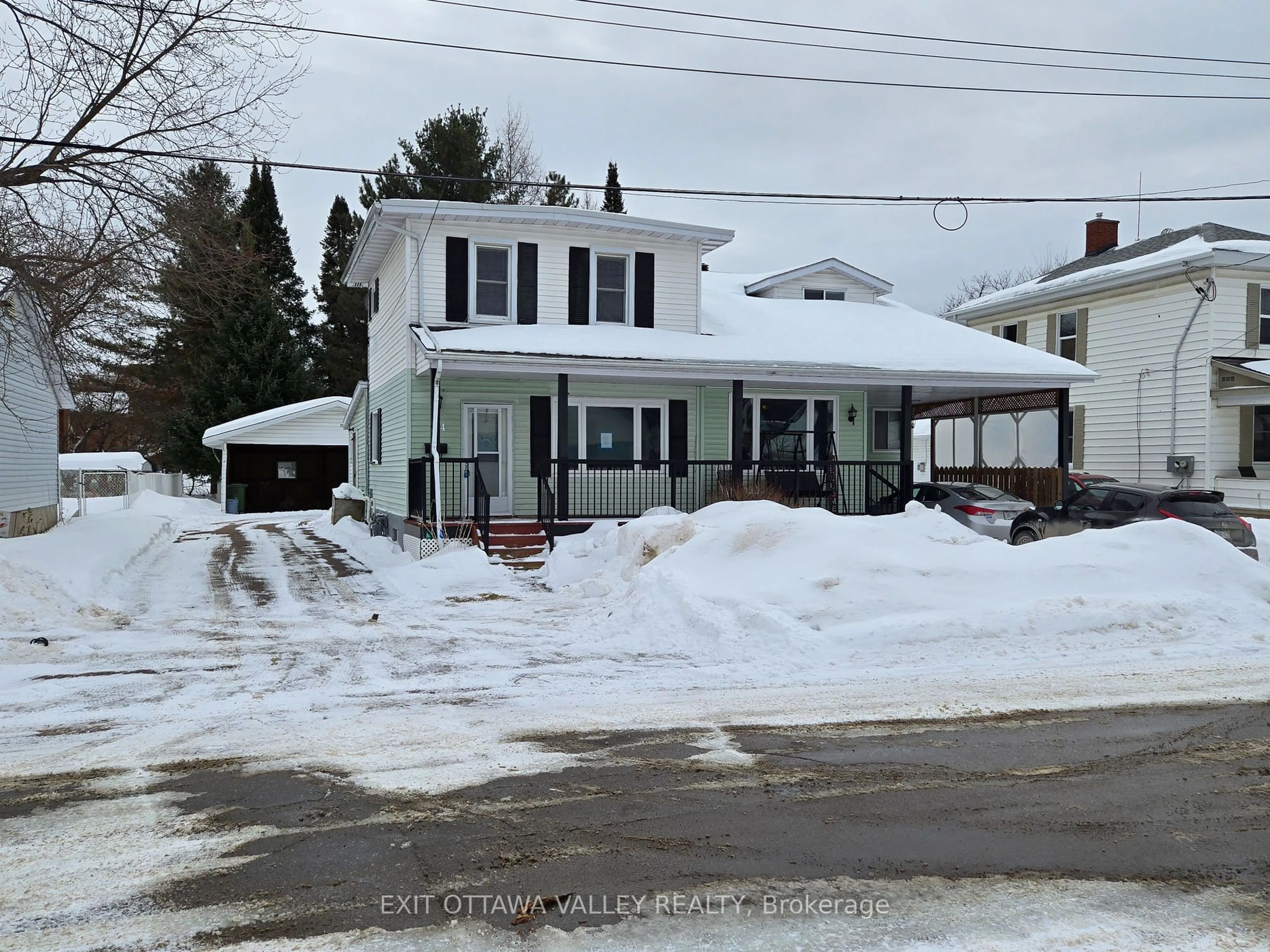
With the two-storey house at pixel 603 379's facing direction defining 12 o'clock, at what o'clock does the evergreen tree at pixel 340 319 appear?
The evergreen tree is roughly at 5 o'clock from the two-storey house.

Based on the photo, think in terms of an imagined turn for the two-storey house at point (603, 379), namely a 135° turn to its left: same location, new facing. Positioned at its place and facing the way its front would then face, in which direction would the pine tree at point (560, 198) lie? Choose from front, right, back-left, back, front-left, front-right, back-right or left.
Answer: front-left

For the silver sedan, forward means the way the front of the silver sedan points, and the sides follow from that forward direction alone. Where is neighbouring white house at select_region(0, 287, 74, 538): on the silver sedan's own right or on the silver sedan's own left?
on the silver sedan's own left

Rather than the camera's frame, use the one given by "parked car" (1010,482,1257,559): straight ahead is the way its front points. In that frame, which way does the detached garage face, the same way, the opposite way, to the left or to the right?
the opposite way

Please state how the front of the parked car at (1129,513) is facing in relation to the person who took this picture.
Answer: facing away from the viewer and to the left of the viewer

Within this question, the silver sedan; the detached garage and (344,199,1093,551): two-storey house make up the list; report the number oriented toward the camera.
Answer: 2

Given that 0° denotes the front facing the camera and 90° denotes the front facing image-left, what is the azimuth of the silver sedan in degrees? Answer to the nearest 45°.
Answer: approximately 135°

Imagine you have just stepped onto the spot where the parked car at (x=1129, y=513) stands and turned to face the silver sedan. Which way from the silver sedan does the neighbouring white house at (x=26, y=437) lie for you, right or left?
left

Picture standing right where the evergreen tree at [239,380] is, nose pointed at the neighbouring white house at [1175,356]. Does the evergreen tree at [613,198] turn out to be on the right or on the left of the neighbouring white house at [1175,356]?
left

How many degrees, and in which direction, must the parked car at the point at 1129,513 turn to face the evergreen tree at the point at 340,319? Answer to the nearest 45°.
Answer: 0° — it already faces it
